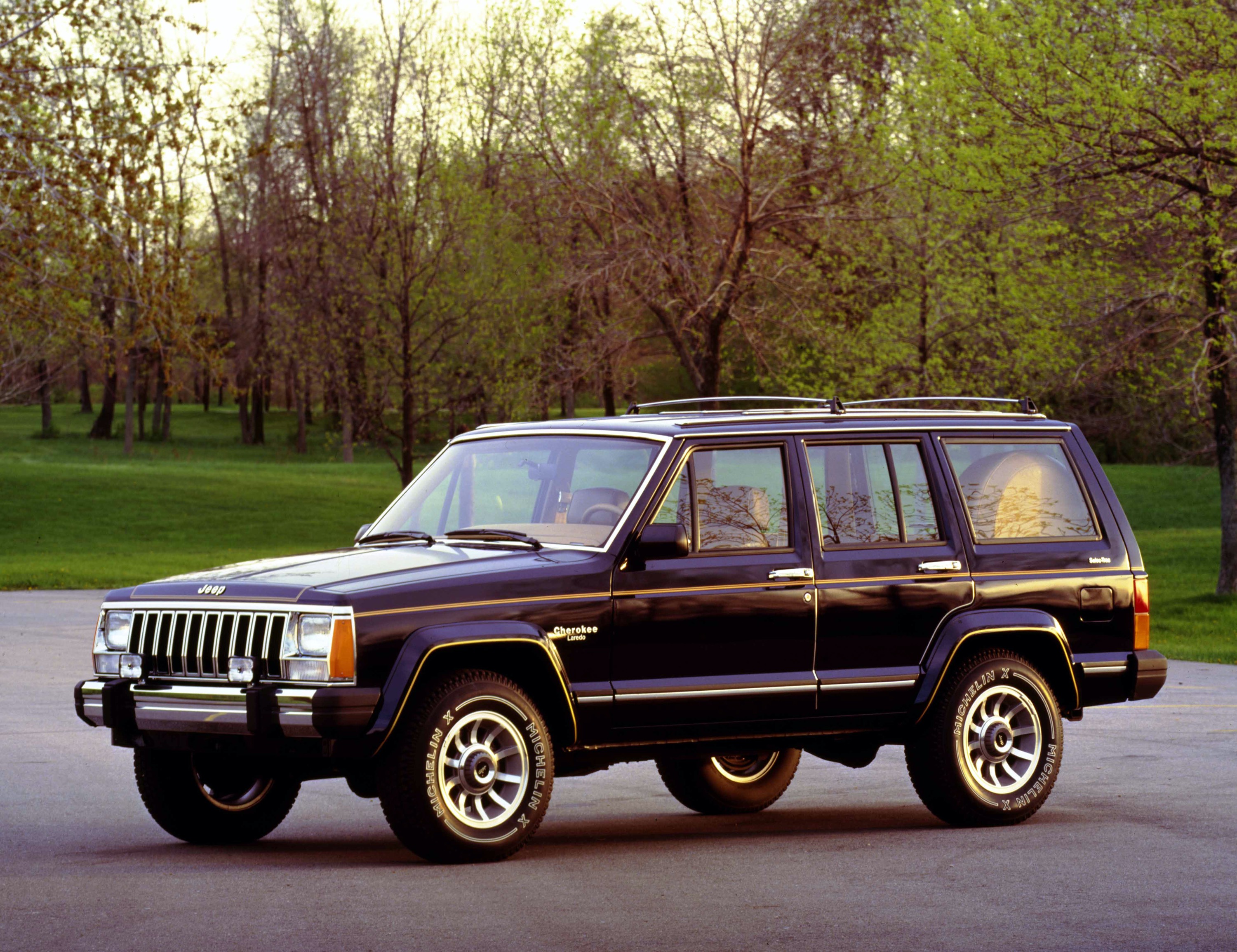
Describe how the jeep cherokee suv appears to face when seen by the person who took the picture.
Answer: facing the viewer and to the left of the viewer
